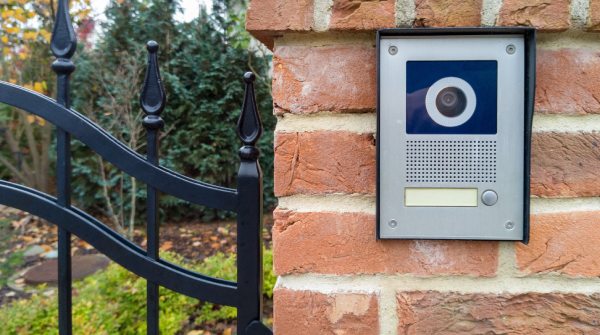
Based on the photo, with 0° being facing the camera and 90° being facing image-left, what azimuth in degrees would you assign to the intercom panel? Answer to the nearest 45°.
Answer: approximately 0°

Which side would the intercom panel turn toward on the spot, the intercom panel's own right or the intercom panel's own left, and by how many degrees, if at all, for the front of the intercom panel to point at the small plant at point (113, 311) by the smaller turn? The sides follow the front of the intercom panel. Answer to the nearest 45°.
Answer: approximately 135° to the intercom panel's own right
